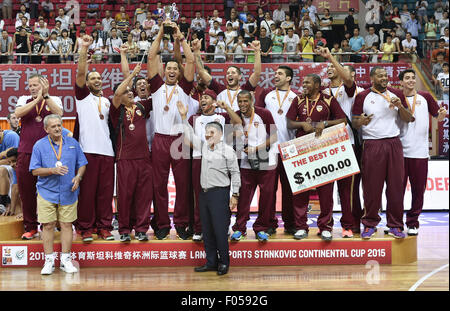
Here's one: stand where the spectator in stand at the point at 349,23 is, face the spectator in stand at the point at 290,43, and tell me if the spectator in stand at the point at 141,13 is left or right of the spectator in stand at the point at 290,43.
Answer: right

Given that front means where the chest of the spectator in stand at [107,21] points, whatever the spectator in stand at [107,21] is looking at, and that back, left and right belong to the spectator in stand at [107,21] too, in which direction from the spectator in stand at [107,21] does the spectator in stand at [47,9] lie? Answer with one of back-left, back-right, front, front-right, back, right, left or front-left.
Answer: back-right

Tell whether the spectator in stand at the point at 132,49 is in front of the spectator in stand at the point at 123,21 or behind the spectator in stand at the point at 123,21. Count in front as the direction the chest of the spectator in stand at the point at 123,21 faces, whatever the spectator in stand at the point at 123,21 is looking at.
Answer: in front

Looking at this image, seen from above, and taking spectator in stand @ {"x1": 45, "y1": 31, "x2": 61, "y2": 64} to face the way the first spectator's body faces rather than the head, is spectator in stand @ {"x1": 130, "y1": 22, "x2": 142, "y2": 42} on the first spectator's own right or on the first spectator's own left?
on the first spectator's own left

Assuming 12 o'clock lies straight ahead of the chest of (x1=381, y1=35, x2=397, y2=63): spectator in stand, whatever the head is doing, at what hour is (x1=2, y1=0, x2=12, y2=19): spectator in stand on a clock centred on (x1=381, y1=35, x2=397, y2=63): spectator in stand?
(x1=2, y1=0, x2=12, y2=19): spectator in stand is roughly at 3 o'clock from (x1=381, y1=35, x2=397, y2=63): spectator in stand.

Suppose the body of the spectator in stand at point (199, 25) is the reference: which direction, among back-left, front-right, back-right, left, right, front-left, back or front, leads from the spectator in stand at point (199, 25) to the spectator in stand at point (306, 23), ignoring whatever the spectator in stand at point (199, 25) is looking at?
left

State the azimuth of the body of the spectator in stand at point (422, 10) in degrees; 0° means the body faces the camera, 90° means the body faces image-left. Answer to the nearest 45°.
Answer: approximately 0°

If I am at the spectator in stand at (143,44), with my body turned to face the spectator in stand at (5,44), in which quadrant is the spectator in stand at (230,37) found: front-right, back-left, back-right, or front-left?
back-right

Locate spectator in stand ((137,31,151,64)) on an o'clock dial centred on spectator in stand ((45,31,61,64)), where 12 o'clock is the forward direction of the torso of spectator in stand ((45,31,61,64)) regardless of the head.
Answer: spectator in stand ((137,31,151,64)) is roughly at 10 o'clock from spectator in stand ((45,31,61,64)).
